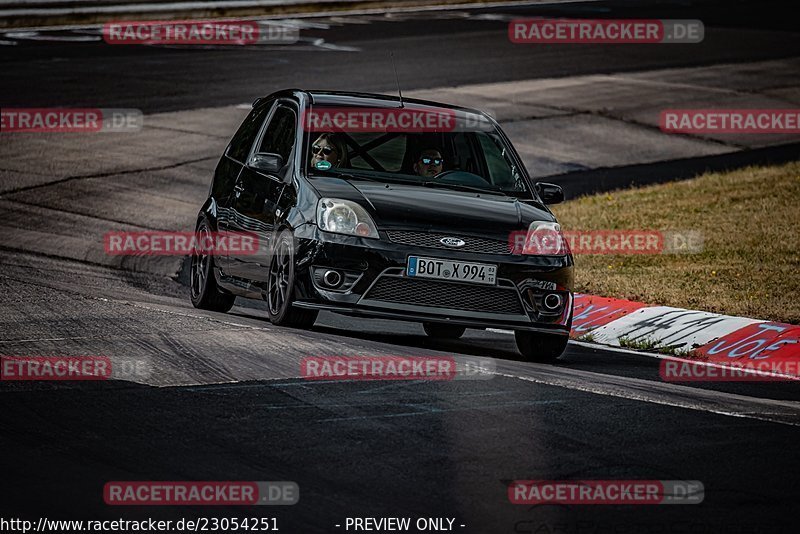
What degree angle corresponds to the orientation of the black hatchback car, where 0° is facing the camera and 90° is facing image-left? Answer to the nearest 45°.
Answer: approximately 315°

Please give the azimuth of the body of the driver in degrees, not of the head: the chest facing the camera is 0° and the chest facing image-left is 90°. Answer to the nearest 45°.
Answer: approximately 315°

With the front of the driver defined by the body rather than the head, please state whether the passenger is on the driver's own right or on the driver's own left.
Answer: on the driver's own right
